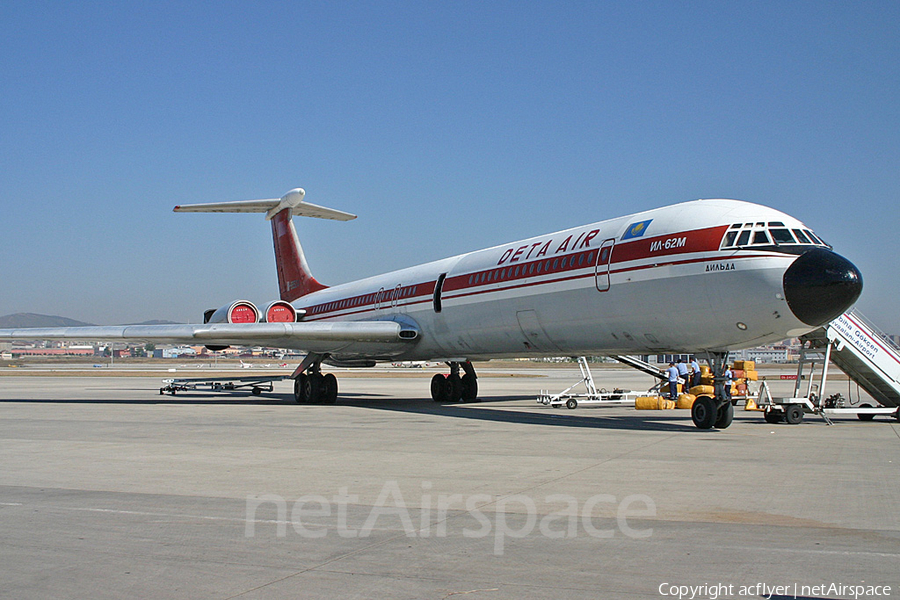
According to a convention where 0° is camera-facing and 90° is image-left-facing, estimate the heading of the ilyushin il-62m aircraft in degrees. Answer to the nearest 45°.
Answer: approximately 315°

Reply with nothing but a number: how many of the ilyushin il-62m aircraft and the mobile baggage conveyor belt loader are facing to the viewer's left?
1

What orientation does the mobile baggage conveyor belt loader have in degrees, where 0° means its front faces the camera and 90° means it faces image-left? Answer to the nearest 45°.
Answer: approximately 90°
